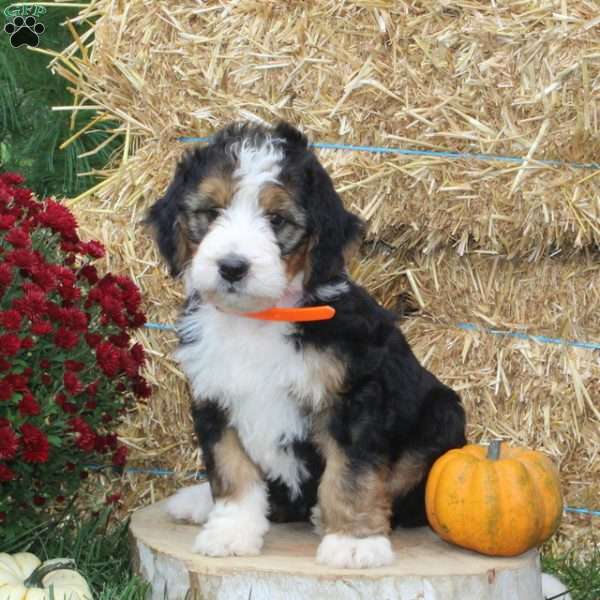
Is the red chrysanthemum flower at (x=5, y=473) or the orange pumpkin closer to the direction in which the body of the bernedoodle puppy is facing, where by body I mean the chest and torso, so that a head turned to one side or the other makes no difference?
the red chrysanthemum flower

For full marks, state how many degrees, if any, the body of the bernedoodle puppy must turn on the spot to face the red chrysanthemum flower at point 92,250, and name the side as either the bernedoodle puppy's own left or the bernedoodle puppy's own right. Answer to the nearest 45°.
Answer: approximately 90° to the bernedoodle puppy's own right

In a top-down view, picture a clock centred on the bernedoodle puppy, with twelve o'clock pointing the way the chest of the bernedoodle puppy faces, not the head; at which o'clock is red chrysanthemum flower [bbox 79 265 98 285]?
The red chrysanthemum flower is roughly at 3 o'clock from the bernedoodle puppy.

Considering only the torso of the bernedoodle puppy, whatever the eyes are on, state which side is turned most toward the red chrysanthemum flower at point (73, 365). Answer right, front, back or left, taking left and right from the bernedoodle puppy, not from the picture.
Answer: right

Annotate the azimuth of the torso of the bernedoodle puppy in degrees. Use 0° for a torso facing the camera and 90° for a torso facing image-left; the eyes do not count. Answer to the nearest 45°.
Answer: approximately 45°

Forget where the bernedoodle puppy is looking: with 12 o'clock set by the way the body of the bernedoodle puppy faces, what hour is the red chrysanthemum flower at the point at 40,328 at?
The red chrysanthemum flower is roughly at 2 o'clock from the bernedoodle puppy.

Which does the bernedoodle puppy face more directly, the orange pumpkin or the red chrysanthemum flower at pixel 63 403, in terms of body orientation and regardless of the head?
the red chrysanthemum flower

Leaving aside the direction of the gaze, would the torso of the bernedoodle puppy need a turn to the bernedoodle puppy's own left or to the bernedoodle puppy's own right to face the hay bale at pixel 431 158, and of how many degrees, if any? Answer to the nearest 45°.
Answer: approximately 180°

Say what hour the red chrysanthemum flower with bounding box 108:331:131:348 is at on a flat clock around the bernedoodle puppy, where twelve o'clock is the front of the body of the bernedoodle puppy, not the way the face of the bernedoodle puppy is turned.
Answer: The red chrysanthemum flower is roughly at 3 o'clock from the bernedoodle puppy.

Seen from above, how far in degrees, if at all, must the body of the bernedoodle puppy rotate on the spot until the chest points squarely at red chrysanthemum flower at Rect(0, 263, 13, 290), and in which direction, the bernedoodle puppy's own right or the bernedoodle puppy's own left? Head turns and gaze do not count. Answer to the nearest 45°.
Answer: approximately 45° to the bernedoodle puppy's own right
